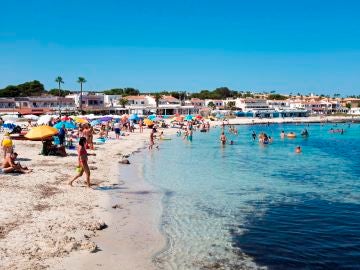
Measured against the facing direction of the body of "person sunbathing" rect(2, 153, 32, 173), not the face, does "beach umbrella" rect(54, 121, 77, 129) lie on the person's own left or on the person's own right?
on the person's own left

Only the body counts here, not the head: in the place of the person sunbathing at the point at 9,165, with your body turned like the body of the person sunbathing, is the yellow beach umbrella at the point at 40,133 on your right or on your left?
on your left
